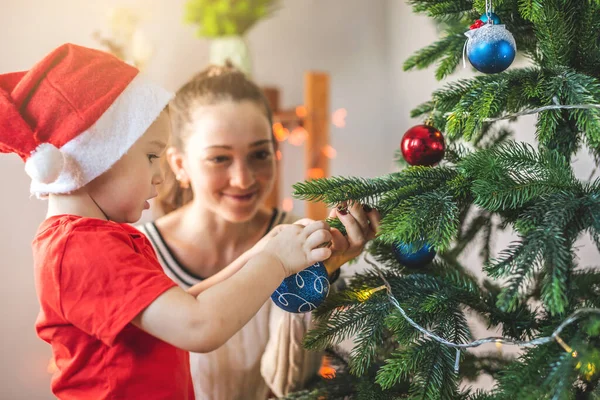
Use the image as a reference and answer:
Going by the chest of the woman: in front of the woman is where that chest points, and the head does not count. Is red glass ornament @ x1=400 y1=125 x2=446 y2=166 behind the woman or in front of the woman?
in front

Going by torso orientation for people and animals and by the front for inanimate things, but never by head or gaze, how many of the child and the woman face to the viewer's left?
0

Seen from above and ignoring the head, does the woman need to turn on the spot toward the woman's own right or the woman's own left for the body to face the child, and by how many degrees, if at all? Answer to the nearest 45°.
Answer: approximately 45° to the woman's own right

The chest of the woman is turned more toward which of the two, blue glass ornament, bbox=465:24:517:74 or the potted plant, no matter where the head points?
the blue glass ornament

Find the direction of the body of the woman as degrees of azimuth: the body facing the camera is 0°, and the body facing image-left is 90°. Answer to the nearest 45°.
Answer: approximately 315°

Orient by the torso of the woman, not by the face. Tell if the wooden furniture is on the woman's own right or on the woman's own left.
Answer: on the woman's own left

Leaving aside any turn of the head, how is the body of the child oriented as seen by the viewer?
to the viewer's right

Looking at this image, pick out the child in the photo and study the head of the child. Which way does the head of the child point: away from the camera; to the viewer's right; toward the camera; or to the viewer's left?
to the viewer's right

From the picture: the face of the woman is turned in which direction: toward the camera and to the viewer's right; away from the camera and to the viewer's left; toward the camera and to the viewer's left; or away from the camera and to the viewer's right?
toward the camera and to the viewer's right
